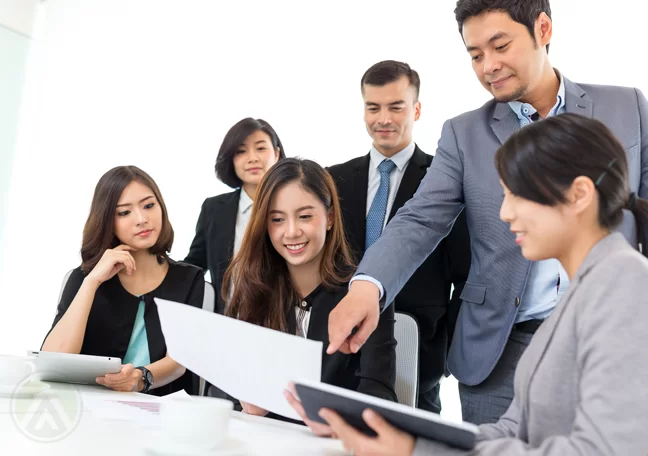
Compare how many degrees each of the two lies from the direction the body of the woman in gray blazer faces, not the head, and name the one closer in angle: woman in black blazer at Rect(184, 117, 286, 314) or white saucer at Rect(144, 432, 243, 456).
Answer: the white saucer

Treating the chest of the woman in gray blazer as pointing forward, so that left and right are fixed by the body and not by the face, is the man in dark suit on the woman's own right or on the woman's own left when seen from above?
on the woman's own right

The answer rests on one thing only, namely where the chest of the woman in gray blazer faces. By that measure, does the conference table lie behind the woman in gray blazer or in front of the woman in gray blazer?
in front

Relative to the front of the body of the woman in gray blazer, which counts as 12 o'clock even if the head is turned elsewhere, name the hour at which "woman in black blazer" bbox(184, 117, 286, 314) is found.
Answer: The woman in black blazer is roughly at 2 o'clock from the woman in gray blazer.

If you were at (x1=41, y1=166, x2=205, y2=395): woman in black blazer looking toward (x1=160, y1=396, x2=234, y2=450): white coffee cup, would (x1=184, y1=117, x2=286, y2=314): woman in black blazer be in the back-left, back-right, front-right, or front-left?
back-left

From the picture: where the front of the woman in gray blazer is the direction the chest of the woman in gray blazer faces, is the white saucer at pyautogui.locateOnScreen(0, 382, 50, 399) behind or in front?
in front

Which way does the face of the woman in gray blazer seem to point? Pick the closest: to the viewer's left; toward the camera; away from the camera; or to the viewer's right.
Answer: to the viewer's left

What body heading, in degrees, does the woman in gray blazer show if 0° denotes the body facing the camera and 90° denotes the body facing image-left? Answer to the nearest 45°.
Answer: approximately 90°

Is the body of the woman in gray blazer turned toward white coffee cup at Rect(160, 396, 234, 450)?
yes

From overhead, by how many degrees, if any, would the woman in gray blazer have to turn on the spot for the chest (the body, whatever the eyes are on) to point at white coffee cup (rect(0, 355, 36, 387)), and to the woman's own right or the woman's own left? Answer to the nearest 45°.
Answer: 0° — they already face it

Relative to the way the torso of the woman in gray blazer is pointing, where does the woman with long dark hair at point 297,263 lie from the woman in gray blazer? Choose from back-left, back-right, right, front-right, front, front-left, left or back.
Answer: front-right

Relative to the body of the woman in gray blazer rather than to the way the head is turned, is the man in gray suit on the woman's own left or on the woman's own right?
on the woman's own right
